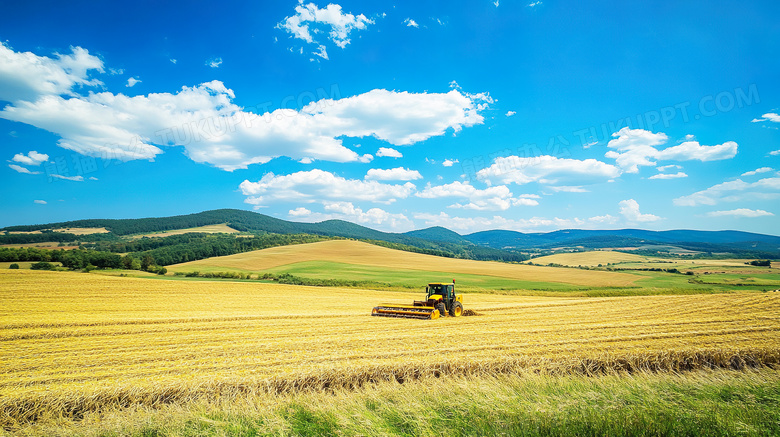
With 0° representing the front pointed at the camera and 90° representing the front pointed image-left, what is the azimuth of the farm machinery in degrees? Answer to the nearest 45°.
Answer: approximately 45°
